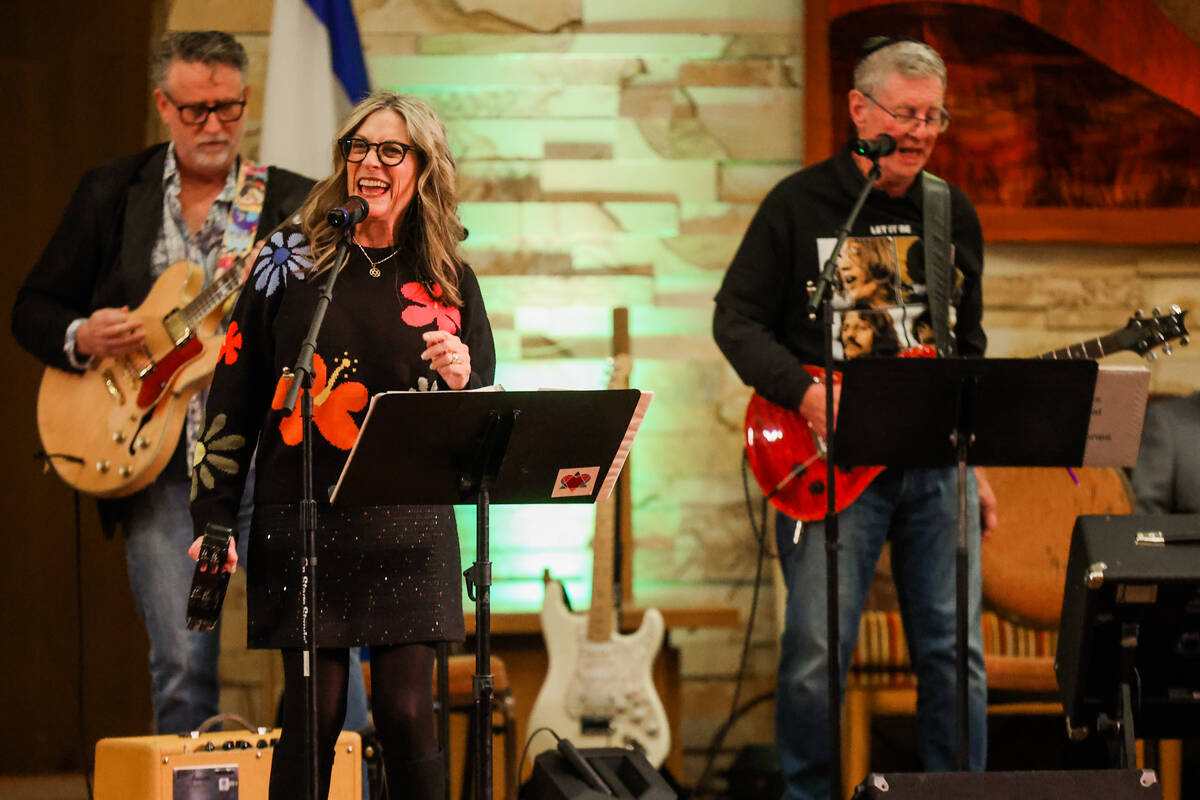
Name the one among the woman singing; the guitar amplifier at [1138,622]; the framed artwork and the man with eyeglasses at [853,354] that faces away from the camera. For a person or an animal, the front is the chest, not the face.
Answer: the guitar amplifier

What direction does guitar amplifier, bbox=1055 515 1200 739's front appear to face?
away from the camera

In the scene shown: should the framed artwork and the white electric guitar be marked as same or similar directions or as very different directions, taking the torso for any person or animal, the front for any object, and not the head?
same or similar directions

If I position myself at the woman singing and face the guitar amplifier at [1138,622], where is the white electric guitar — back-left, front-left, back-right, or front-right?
front-left

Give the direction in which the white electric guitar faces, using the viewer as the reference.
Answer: facing the viewer

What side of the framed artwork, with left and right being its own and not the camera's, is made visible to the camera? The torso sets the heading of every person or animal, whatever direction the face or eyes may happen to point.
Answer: front

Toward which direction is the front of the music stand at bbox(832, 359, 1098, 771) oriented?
away from the camera

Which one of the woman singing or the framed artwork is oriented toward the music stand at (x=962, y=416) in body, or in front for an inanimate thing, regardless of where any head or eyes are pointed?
the framed artwork

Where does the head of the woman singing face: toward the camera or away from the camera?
toward the camera

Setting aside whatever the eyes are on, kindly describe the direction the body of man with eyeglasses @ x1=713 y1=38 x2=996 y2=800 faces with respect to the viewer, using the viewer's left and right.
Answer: facing the viewer and to the right of the viewer

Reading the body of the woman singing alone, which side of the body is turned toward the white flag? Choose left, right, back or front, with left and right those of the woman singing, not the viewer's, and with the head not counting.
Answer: back
